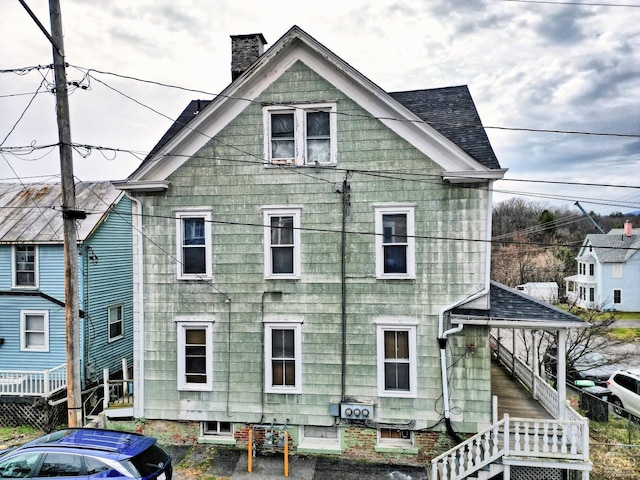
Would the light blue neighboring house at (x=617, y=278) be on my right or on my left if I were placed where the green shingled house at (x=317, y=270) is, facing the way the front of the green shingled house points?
on my left

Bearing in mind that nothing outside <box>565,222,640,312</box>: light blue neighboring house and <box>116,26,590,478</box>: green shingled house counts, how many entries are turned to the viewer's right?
1

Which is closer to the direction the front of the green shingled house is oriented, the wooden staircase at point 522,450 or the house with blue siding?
the wooden staircase

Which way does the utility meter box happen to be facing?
toward the camera

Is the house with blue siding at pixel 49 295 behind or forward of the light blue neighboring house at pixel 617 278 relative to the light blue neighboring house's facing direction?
forward

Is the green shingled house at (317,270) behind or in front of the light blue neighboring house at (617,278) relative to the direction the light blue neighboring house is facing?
in front

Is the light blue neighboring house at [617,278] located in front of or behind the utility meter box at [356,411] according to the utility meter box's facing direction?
behind

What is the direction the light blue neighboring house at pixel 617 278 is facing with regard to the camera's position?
facing the viewer and to the left of the viewer

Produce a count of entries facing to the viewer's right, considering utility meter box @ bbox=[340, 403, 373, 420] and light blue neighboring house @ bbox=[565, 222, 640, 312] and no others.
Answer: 0

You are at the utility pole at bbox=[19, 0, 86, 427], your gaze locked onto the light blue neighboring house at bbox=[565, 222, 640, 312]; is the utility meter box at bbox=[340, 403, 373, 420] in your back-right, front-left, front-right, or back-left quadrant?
front-right

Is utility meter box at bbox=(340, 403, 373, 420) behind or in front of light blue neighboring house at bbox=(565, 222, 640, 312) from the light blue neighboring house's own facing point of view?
in front
